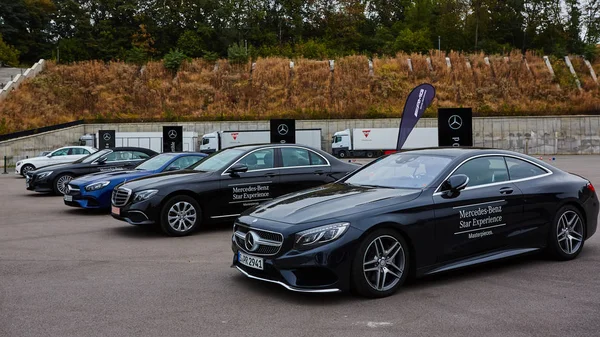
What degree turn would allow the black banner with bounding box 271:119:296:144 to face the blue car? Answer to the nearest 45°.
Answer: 0° — it already faces it

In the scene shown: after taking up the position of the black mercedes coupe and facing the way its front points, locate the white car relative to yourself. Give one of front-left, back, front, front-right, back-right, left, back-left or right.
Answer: right

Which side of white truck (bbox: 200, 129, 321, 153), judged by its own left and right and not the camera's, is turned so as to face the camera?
left

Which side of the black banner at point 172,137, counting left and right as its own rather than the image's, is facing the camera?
front

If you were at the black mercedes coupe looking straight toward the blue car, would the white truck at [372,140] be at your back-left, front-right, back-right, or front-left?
front-right

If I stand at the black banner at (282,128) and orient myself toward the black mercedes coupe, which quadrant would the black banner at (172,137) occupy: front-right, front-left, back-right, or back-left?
back-right

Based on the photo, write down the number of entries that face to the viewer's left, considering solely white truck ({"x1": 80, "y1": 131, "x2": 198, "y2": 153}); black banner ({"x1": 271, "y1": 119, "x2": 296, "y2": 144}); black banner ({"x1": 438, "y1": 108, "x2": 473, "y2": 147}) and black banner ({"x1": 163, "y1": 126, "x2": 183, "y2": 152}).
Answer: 1

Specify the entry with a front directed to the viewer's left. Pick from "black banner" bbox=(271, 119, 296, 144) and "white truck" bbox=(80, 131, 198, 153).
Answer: the white truck

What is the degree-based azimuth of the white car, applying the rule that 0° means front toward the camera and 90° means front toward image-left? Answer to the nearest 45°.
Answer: approximately 45°

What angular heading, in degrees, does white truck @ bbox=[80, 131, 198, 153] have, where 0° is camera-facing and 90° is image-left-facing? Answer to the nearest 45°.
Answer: approximately 90°

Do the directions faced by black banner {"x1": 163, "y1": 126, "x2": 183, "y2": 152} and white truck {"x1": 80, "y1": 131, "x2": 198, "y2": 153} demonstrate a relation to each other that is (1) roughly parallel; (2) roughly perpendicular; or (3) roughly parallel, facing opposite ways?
roughly perpendicular

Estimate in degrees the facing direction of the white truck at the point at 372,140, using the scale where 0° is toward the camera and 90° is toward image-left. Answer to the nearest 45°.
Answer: approximately 90°

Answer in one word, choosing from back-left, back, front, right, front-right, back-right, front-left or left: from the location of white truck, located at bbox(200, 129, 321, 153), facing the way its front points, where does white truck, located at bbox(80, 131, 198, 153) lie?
front

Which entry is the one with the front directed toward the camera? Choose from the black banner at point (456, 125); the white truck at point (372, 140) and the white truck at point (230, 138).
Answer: the black banner

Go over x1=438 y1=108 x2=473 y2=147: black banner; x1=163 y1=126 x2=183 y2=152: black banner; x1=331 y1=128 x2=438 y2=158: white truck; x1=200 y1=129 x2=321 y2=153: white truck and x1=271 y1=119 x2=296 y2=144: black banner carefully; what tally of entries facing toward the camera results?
3

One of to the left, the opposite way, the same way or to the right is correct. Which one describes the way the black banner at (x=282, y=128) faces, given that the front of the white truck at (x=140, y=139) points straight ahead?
to the left

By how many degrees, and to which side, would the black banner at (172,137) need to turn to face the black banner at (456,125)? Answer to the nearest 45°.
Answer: approximately 45° to its left

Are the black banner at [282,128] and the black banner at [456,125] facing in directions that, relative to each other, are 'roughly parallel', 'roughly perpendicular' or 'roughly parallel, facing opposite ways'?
roughly parallel

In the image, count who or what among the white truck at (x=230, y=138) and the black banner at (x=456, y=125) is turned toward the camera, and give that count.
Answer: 1

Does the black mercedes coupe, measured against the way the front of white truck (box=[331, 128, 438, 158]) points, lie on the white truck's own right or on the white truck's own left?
on the white truck's own left

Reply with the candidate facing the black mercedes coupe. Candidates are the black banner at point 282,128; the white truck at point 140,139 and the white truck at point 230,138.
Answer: the black banner
